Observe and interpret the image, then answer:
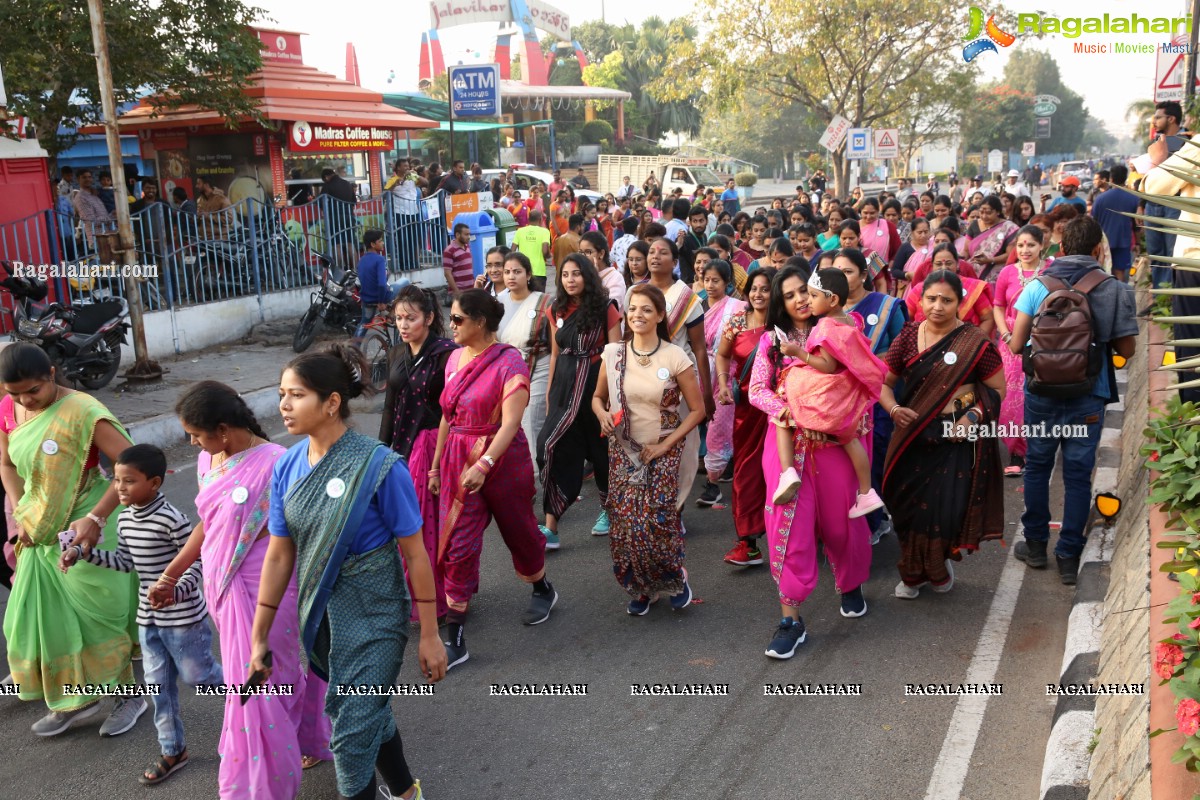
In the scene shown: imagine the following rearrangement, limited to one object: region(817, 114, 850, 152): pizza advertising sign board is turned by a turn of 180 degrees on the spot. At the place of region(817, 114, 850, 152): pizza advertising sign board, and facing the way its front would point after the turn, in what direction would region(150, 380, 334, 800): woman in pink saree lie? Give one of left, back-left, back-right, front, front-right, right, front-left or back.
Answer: back

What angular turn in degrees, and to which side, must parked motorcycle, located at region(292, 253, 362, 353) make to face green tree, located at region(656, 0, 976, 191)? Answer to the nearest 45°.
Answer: approximately 180°

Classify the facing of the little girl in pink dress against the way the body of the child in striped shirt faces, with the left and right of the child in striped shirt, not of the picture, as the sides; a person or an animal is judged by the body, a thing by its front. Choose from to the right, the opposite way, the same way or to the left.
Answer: to the right

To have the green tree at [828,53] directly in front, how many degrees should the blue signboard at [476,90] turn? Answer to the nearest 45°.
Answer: approximately 135° to its left

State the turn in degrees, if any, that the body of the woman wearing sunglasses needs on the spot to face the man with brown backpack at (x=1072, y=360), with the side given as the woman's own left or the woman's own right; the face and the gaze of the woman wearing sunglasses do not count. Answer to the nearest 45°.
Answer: approximately 135° to the woman's own left

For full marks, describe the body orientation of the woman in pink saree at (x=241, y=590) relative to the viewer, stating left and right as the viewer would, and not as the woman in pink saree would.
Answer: facing the viewer and to the left of the viewer

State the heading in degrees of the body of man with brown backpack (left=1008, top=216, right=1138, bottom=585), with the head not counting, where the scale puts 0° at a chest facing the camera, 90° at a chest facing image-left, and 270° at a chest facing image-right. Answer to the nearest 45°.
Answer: approximately 180°

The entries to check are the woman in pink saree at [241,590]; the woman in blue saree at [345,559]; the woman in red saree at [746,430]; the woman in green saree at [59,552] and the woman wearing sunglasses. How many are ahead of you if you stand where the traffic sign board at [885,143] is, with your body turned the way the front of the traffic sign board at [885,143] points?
5

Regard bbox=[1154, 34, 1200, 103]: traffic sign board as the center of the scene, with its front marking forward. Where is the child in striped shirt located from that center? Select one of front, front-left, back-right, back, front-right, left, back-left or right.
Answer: front

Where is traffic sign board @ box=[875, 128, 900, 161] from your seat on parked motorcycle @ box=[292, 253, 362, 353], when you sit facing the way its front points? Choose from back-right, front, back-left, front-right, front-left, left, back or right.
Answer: back

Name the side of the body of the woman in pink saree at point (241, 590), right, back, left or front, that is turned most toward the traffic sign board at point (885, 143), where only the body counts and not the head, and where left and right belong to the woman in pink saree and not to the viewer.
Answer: back

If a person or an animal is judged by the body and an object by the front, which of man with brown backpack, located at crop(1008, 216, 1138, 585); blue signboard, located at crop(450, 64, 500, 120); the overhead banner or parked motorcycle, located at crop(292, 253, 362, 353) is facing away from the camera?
the man with brown backpack

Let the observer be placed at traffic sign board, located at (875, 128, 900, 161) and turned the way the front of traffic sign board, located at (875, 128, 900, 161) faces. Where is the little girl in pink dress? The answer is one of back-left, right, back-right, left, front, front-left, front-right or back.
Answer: front

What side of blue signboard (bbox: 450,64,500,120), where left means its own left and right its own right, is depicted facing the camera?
front

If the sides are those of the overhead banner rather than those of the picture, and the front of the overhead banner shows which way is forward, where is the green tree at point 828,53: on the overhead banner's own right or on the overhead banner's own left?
on the overhead banner's own left

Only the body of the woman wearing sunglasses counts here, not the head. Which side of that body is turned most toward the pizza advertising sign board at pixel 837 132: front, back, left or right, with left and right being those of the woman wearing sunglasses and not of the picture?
back

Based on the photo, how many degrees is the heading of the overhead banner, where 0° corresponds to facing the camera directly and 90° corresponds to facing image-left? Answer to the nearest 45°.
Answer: approximately 0°
